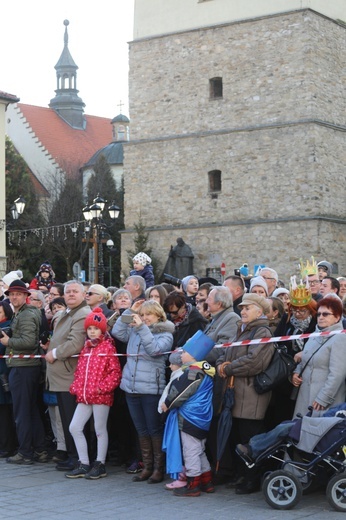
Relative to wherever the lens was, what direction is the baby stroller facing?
facing to the left of the viewer

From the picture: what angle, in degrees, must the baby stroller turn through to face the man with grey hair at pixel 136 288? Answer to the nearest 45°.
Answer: approximately 45° to its right
